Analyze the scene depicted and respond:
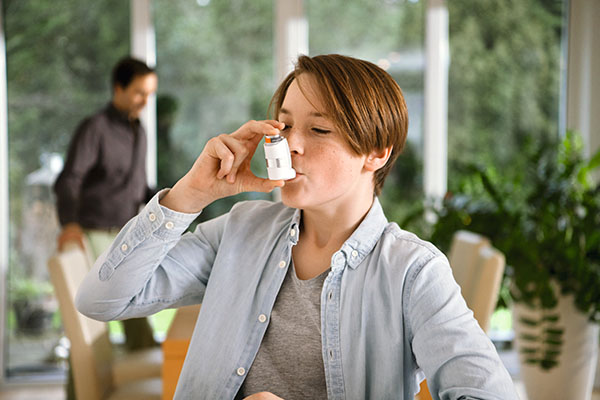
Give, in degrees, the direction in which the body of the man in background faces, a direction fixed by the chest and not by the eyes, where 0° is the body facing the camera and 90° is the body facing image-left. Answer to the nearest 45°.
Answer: approximately 315°

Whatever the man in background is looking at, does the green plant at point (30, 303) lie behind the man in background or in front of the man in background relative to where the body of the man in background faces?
behind

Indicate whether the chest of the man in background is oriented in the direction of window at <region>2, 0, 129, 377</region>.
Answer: no

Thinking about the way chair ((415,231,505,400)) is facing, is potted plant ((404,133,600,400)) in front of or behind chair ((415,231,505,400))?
behind

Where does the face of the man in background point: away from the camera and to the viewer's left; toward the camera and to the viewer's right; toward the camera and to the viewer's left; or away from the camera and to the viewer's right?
toward the camera and to the viewer's right

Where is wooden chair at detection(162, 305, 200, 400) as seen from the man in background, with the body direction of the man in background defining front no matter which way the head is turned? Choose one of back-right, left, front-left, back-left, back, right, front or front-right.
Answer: front-right

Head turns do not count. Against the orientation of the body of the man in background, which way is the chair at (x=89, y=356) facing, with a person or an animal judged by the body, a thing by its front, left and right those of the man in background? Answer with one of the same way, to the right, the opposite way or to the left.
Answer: the same way

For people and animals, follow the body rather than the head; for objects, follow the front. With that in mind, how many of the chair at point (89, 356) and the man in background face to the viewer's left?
0

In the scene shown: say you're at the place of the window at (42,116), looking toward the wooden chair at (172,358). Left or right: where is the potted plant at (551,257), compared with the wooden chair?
left

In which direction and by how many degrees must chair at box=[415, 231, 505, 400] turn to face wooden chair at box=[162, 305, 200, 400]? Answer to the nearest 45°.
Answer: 0° — it already faces it

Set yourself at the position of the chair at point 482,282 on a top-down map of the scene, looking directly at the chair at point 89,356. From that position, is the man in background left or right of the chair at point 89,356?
right

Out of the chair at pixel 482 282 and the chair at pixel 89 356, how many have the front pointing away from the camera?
0

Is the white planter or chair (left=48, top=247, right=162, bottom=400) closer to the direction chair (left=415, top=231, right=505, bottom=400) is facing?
the chair
